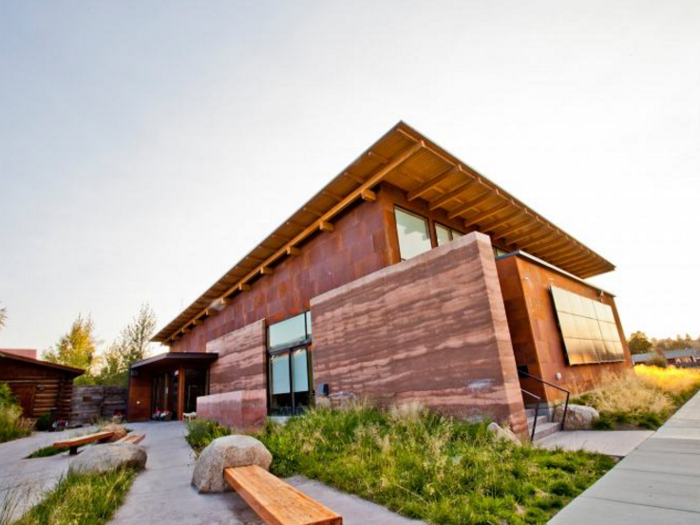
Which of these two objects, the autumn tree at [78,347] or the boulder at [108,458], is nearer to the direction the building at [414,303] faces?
the boulder

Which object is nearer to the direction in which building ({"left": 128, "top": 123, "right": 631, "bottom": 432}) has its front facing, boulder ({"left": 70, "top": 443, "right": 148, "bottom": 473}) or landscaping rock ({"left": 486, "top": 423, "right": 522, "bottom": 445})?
the boulder

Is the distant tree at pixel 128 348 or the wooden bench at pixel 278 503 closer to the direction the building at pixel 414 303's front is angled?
the wooden bench

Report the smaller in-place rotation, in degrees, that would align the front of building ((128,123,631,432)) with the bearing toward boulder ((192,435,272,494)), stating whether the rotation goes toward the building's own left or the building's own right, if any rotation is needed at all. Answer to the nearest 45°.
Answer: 0° — it already faces it

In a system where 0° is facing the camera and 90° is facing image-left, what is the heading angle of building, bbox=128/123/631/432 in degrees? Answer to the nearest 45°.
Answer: approximately 45°

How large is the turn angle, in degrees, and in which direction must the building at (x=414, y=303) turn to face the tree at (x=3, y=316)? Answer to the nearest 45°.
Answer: approximately 45° to its right

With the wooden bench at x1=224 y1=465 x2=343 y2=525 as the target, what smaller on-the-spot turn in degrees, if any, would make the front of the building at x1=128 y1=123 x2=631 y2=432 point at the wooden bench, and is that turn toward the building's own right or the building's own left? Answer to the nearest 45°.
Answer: approximately 45° to the building's own left

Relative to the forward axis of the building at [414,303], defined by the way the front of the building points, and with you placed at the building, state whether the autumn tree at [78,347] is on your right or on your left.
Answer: on your right

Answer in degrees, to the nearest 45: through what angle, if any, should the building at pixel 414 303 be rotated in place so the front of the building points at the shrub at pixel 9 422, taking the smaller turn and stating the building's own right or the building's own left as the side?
approximately 45° to the building's own right

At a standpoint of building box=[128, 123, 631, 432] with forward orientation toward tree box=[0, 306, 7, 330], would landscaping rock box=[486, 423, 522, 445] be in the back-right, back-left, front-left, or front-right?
back-left

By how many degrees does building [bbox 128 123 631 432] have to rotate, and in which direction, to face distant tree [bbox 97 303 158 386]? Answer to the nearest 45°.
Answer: approximately 90° to its right
